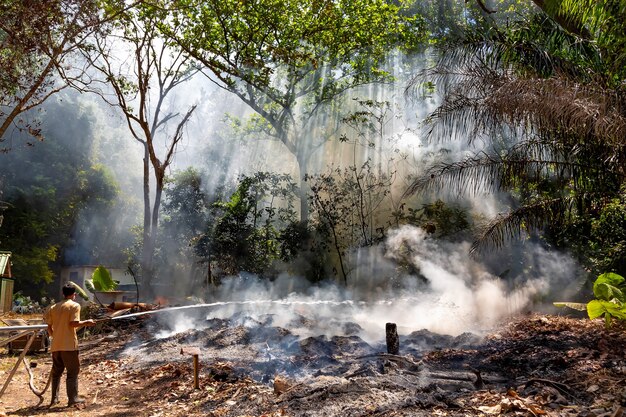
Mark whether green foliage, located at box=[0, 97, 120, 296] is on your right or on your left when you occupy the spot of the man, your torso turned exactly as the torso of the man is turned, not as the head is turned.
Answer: on your left

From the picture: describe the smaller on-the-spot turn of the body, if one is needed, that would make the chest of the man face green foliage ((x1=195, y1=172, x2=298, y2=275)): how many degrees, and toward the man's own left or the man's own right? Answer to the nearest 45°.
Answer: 0° — they already face it

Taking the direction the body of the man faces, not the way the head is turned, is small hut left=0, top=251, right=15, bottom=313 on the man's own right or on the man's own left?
on the man's own left

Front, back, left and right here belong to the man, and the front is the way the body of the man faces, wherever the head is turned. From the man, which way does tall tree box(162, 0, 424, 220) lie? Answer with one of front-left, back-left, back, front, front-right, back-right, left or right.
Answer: front

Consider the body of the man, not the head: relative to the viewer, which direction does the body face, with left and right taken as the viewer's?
facing away from the viewer and to the right of the viewer

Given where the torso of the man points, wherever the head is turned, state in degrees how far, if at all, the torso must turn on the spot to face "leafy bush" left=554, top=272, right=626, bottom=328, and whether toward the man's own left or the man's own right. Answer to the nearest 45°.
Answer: approximately 45° to the man's own right

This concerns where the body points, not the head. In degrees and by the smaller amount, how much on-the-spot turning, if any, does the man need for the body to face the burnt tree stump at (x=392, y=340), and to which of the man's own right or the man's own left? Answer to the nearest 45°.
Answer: approximately 45° to the man's own right
